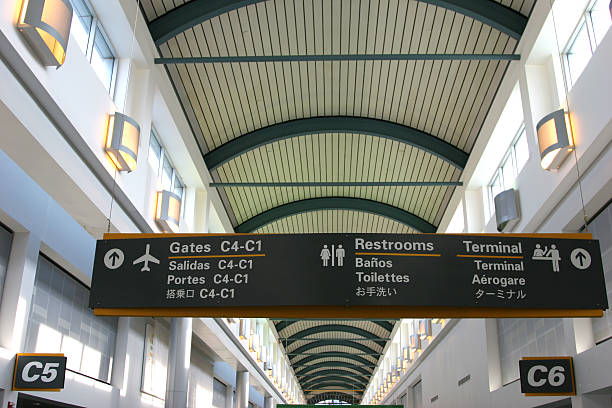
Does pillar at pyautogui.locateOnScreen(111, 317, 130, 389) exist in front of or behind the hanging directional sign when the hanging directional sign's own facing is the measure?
behind

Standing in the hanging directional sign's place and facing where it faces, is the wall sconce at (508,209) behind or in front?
behind

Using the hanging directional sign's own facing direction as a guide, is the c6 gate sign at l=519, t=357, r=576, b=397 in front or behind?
behind

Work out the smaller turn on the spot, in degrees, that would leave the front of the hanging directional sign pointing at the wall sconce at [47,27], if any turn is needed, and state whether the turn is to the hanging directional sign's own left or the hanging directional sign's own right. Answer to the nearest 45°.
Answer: approximately 90° to the hanging directional sign's own right

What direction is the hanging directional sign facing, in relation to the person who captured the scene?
facing the viewer

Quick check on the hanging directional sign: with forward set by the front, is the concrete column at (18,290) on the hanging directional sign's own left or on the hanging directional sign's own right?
on the hanging directional sign's own right

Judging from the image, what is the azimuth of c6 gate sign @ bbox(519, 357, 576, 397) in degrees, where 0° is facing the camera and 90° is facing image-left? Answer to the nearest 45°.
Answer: approximately 0°

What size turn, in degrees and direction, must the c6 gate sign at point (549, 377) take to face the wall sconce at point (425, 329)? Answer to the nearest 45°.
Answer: approximately 180°
